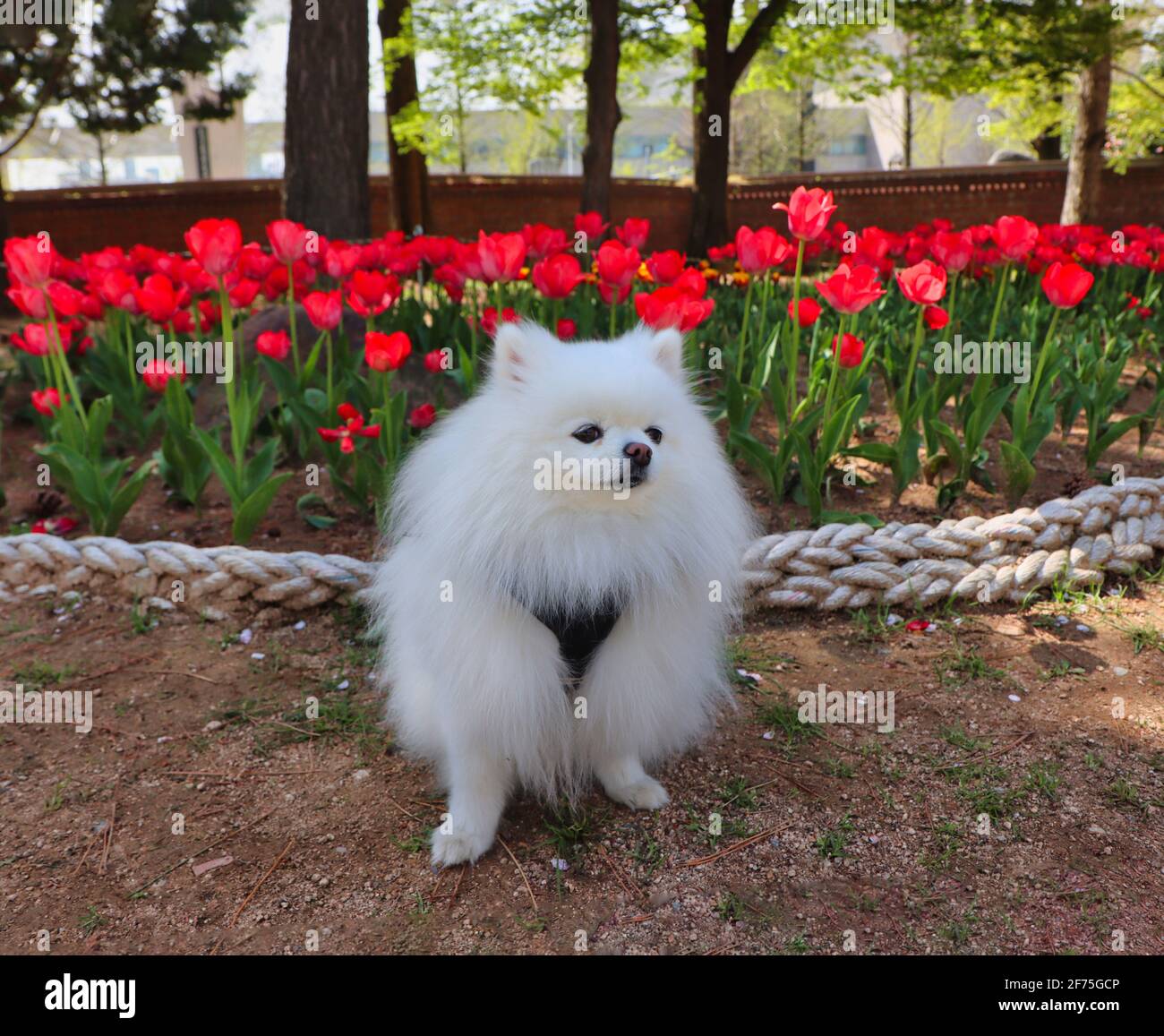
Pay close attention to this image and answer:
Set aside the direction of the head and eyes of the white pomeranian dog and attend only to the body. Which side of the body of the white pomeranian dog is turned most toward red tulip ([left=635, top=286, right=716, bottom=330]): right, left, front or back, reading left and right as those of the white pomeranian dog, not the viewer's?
back

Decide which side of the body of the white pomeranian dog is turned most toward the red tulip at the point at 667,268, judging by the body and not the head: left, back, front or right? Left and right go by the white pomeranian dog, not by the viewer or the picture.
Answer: back

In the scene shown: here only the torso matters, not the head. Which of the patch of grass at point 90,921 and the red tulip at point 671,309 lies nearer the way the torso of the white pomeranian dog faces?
the patch of grass

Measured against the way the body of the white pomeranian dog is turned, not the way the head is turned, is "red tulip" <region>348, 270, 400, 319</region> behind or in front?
behind

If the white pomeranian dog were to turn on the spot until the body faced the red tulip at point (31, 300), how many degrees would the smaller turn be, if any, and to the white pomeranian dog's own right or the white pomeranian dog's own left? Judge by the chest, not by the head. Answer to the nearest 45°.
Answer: approximately 135° to the white pomeranian dog's own right

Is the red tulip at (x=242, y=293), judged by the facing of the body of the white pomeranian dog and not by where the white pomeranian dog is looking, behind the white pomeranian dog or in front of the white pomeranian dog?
behind

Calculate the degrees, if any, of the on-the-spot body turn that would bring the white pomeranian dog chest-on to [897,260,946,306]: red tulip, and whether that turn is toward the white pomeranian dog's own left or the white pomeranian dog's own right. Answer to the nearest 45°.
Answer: approximately 135° to the white pomeranian dog's own left

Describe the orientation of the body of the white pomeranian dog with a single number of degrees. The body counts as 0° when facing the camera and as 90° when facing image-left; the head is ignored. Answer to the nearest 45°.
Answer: approximately 0°

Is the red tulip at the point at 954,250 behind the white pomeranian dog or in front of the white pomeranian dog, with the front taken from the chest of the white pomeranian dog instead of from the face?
behind
